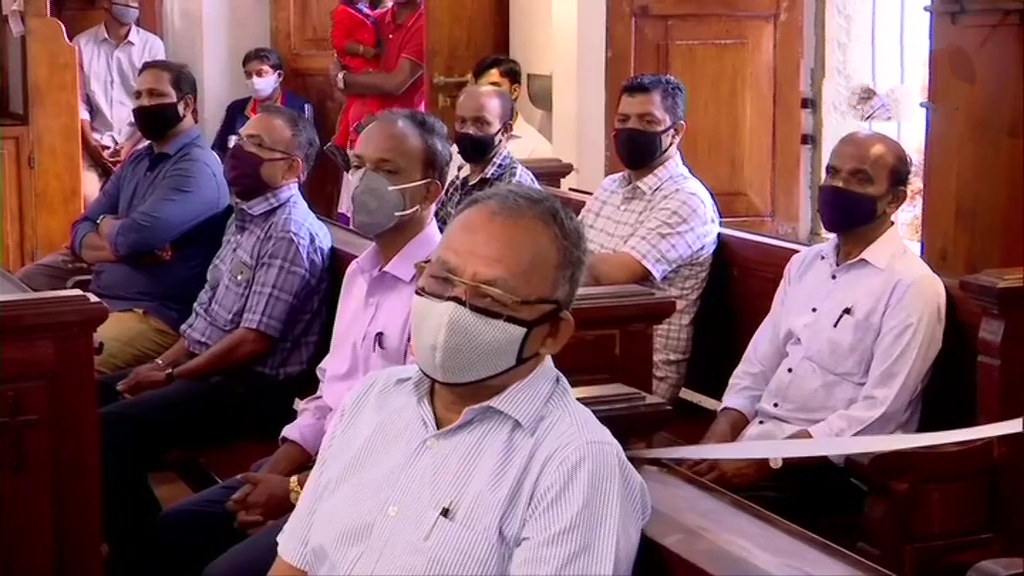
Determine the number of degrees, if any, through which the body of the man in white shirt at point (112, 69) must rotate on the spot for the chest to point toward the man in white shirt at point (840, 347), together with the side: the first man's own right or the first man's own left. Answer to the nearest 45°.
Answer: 0° — they already face them

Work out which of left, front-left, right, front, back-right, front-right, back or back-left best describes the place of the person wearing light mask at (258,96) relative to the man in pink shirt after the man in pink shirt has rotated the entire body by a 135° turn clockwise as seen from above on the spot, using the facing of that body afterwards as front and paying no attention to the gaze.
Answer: front

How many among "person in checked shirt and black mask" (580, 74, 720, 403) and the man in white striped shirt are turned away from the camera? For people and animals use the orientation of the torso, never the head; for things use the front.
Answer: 0

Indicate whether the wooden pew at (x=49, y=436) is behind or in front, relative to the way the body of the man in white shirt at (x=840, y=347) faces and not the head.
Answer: in front

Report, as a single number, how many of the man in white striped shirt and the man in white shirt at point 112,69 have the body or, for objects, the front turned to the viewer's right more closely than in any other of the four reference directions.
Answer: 0

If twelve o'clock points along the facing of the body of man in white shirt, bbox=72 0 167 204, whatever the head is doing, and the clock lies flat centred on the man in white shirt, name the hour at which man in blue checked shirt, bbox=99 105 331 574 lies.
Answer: The man in blue checked shirt is roughly at 12 o'clock from the man in white shirt.

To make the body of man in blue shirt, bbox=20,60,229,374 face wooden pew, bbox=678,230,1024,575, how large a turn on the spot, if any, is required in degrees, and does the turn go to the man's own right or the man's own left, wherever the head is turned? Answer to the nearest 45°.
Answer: approximately 90° to the man's own left

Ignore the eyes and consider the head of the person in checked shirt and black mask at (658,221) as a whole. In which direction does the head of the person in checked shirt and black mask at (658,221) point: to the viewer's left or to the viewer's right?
to the viewer's left

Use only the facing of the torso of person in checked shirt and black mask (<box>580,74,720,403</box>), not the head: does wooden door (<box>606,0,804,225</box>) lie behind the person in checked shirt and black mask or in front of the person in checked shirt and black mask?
behind

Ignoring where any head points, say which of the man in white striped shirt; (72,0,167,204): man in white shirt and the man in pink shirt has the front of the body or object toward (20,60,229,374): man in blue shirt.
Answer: the man in white shirt

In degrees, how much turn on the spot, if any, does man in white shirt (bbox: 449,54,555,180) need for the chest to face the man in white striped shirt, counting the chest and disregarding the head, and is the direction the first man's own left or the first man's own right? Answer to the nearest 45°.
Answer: approximately 45° to the first man's own left

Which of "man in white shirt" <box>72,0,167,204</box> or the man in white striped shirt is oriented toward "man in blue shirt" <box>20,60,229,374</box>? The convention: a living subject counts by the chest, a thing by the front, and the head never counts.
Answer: the man in white shirt

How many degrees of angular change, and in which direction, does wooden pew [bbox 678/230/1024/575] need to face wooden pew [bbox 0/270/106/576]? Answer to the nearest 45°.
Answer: approximately 45° to its right

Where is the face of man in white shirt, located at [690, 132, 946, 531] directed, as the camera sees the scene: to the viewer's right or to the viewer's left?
to the viewer's left

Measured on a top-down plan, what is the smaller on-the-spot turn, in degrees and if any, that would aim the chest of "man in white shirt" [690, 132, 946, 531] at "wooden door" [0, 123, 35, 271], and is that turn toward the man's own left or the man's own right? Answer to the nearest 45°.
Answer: approximately 90° to the man's own right
